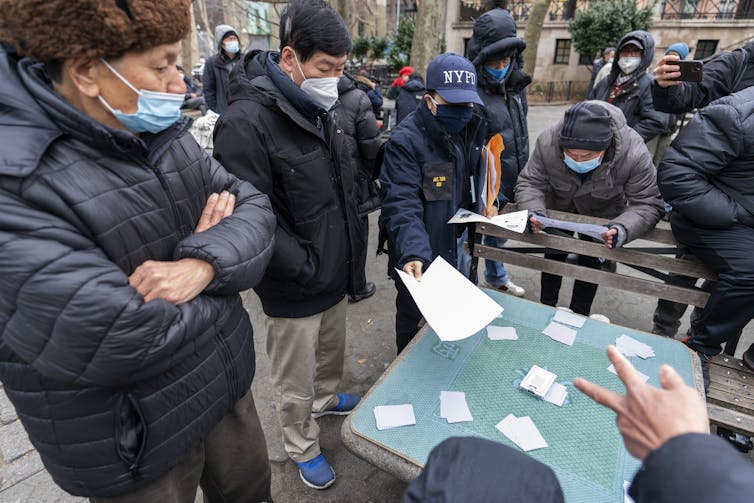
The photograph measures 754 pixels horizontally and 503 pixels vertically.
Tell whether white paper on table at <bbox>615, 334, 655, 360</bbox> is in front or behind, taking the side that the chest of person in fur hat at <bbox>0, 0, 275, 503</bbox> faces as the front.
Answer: in front

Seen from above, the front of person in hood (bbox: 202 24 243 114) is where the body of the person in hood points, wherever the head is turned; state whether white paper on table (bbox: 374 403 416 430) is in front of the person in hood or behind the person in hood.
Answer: in front

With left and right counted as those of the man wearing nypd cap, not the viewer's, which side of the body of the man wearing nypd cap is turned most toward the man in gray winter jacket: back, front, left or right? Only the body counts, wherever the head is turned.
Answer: left

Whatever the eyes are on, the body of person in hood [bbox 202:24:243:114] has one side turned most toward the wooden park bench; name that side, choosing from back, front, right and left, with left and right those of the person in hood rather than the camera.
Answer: front

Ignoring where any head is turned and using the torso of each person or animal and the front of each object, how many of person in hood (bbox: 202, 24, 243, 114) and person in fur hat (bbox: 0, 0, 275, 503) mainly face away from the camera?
0

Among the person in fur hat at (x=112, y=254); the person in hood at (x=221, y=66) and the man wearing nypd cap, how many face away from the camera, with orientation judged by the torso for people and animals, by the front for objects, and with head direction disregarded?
0

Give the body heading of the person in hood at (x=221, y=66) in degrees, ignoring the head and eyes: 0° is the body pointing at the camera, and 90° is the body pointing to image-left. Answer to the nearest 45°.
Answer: approximately 315°

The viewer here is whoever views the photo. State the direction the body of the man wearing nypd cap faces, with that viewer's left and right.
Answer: facing the viewer and to the right of the viewer

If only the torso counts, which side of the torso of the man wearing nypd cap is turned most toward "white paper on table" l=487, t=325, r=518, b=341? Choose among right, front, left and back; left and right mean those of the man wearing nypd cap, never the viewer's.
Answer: front

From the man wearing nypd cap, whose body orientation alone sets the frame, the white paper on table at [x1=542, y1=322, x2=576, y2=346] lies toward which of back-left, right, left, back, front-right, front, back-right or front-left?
front

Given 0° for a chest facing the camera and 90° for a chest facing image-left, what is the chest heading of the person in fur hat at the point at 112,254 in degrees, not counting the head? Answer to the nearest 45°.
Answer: approximately 315°

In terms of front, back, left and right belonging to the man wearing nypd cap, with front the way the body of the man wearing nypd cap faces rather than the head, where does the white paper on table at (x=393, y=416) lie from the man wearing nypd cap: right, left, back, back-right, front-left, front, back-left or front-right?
front-right

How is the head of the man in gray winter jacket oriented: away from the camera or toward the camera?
toward the camera

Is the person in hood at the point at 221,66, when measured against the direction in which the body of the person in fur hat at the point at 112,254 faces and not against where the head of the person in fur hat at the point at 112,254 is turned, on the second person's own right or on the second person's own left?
on the second person's own left

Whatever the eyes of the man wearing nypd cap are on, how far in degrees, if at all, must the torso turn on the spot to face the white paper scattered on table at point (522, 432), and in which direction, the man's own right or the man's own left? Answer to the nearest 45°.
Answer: approximately 45° to the man's own right

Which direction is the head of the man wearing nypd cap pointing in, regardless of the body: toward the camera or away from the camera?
toward the camera

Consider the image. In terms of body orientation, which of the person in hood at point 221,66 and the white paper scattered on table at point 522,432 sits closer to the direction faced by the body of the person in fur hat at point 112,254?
the white paper scattered on table

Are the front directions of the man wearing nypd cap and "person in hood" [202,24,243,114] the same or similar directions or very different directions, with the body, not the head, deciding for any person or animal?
same or similar directions
